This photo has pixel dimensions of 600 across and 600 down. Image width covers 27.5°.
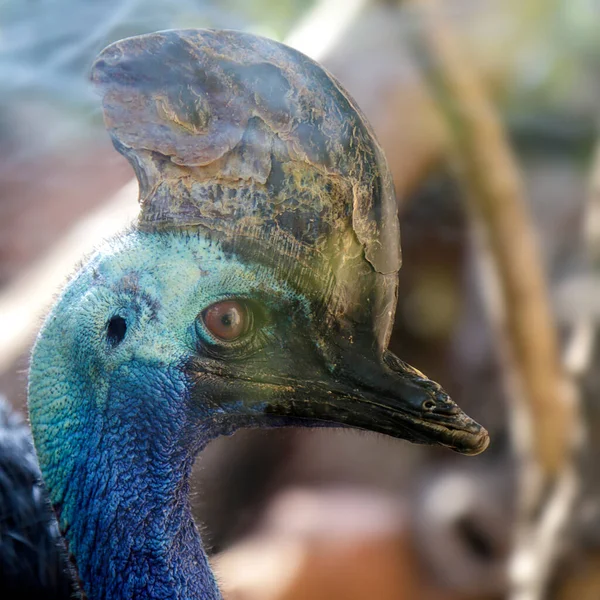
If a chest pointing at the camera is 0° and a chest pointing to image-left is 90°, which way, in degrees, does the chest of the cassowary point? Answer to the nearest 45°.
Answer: approximately 270°
